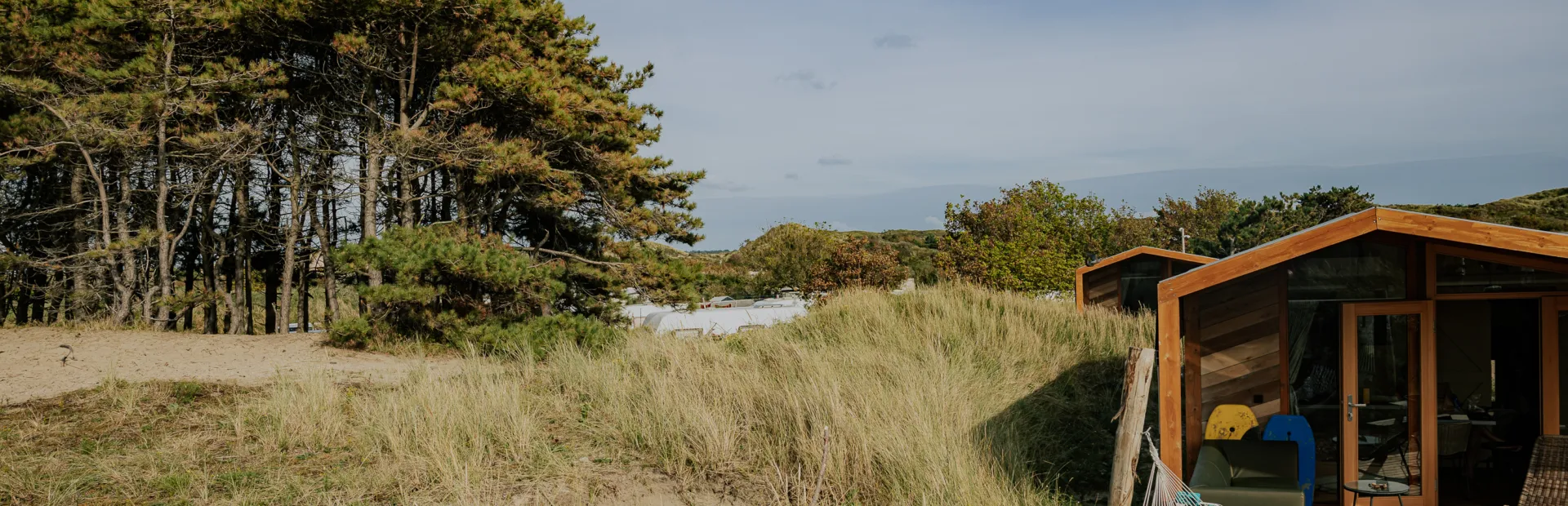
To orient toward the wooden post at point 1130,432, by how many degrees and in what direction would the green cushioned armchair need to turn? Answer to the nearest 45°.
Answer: approximately 45° to its right

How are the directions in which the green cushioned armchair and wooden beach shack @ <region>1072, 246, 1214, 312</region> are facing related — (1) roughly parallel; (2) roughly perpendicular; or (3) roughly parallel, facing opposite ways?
roughly parallel

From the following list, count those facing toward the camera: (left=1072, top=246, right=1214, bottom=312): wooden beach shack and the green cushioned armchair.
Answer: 2

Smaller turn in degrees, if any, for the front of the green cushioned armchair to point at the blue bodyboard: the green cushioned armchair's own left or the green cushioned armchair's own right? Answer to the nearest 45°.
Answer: approximately 135° to the green cushioned armchair's own left

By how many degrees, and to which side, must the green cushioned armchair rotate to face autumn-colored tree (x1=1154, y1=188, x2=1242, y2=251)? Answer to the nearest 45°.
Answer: approximately 180°

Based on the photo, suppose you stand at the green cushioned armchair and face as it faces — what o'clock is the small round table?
The small round table is roughly at 8 o'clock from the green cushioned armchair.

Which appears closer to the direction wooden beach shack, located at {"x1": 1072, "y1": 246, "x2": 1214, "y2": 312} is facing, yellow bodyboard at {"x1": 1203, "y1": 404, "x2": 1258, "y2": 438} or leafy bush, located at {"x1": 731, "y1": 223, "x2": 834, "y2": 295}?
the yellow bodyboard

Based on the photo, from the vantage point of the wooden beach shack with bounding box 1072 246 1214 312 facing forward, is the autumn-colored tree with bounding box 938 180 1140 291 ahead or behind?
behind

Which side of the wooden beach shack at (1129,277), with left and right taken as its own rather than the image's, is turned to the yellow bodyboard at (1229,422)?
front

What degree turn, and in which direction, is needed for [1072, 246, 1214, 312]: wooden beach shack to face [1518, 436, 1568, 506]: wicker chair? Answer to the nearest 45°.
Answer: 0° — it already faces it

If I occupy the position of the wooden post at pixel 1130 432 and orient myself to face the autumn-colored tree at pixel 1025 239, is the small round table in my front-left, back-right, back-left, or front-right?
front-right

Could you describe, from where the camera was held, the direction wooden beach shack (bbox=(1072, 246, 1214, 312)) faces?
facing the viewer

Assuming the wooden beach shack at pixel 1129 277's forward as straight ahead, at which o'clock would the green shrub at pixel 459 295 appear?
The green shrub is roughly at 2 o'clock from the wooden beach shack.

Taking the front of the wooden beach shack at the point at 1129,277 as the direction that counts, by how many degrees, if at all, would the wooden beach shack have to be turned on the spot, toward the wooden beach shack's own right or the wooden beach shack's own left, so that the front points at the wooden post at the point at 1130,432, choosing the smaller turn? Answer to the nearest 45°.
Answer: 0° — it already faces it

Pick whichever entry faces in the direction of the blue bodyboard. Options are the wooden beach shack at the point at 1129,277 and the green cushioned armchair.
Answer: the wooden beach shack
